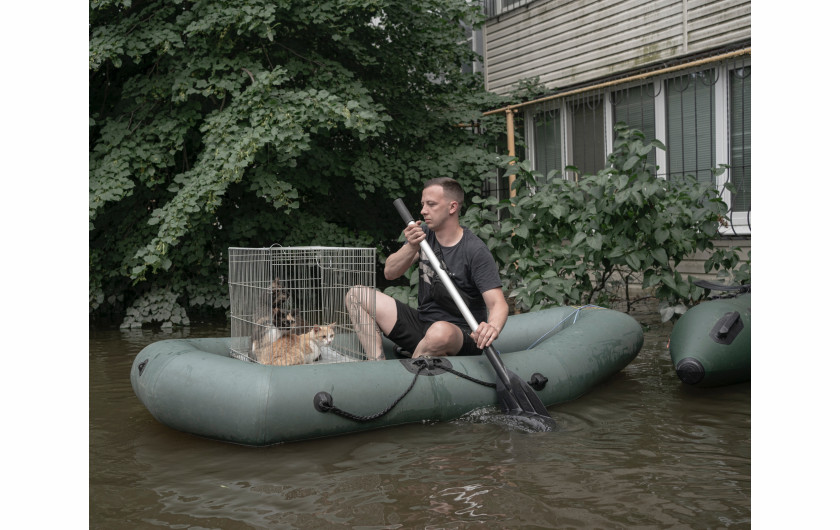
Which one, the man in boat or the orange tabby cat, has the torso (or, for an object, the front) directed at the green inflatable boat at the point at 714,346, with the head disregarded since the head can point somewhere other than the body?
the orange tabby cat

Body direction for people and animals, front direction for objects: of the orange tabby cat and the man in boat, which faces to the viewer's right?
the orange tabby cat

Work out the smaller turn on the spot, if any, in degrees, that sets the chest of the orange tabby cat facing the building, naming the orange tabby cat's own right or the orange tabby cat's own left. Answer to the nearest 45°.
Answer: approximately 45° to the orange tabby cat's own left

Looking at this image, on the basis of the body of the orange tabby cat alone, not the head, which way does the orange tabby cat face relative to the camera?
to the viewer's right

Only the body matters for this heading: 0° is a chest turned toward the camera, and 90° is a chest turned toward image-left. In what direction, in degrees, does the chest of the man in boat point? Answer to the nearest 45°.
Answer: approximately 45°

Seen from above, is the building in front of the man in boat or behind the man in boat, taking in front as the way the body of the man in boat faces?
behind

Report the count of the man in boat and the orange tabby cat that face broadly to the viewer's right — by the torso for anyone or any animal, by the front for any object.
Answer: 1

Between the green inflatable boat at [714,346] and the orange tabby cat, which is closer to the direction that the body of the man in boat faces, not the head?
the orange tabby cat
